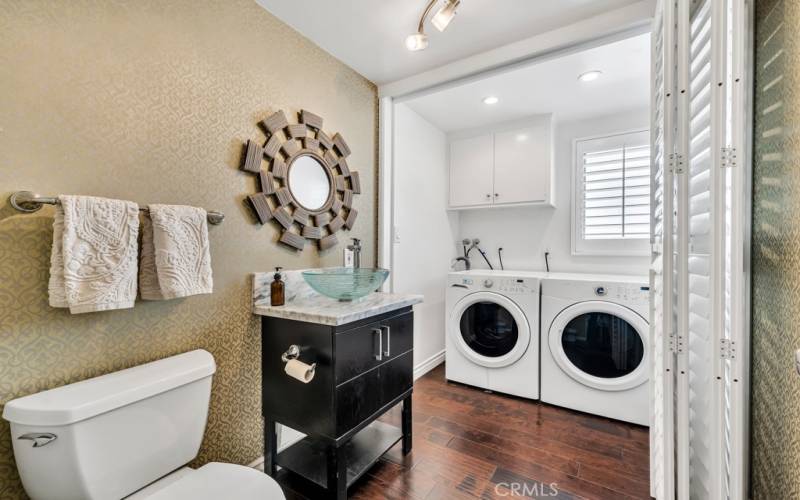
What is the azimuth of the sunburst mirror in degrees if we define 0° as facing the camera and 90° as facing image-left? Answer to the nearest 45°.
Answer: approximately 315°

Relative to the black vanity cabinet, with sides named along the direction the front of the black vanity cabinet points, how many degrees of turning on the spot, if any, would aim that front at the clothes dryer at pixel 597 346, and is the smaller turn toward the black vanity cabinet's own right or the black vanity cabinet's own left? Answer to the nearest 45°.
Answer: approximately 45° to the black vanity cabinet's own left

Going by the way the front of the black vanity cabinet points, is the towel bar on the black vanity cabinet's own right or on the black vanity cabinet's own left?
on the black vanity cabinet's own right
